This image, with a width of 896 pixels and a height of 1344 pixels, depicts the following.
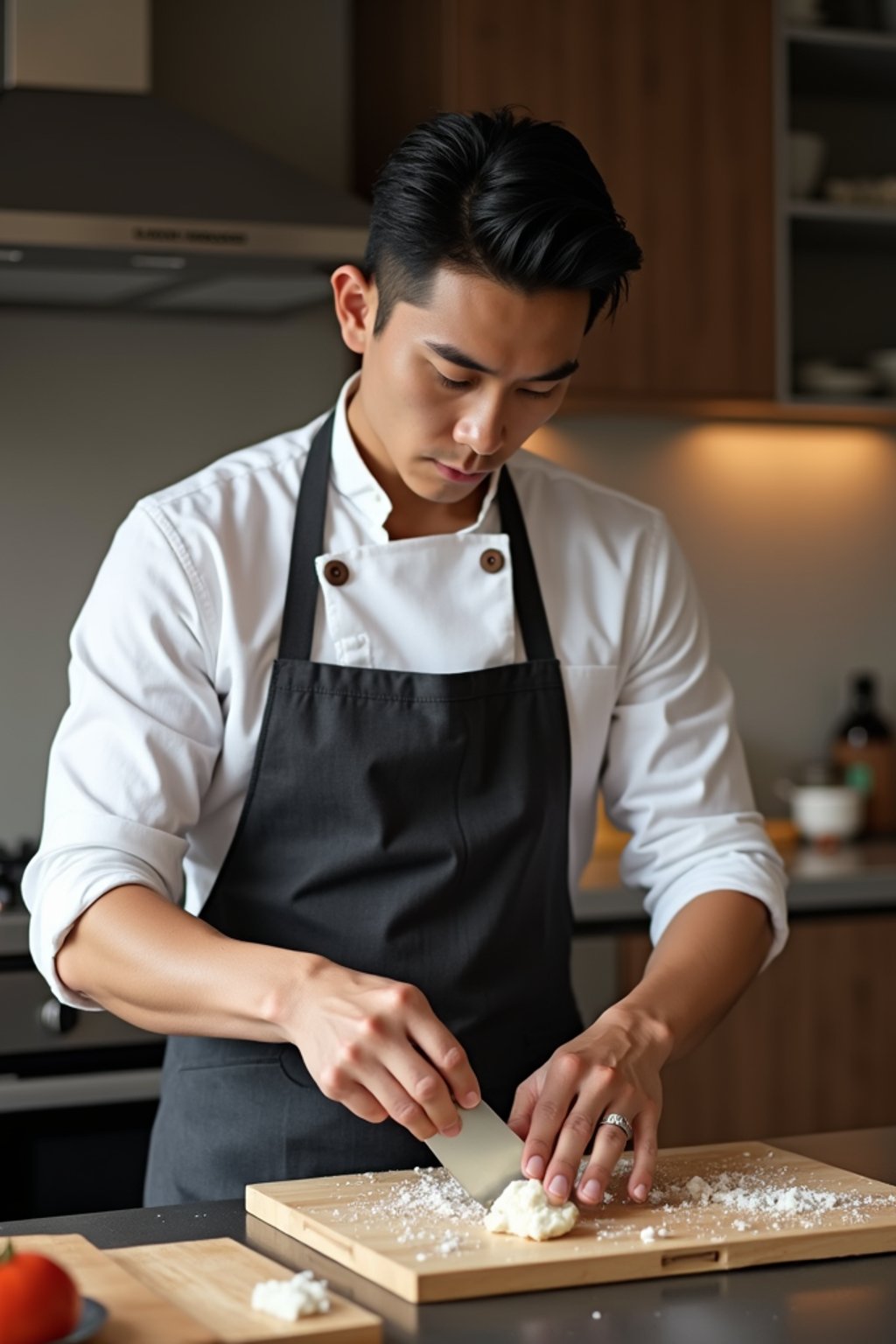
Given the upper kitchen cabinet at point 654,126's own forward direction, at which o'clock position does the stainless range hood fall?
The stainless range hood is roughly at 2 o'clock from the upper kitchen cabinet.

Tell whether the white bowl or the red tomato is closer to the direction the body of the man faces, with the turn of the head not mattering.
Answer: the red tomato

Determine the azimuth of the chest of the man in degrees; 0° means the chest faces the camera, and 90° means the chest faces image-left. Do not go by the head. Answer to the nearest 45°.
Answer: approximately 0°

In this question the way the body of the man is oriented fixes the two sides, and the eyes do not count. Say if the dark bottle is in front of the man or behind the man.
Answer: behind

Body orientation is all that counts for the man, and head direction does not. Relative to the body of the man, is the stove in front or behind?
behind

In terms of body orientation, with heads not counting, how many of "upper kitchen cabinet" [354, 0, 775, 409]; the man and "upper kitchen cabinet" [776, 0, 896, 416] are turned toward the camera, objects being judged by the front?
3

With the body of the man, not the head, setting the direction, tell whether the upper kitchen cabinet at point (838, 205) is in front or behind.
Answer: behind

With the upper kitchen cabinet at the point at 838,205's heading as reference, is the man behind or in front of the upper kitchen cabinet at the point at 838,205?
in front
